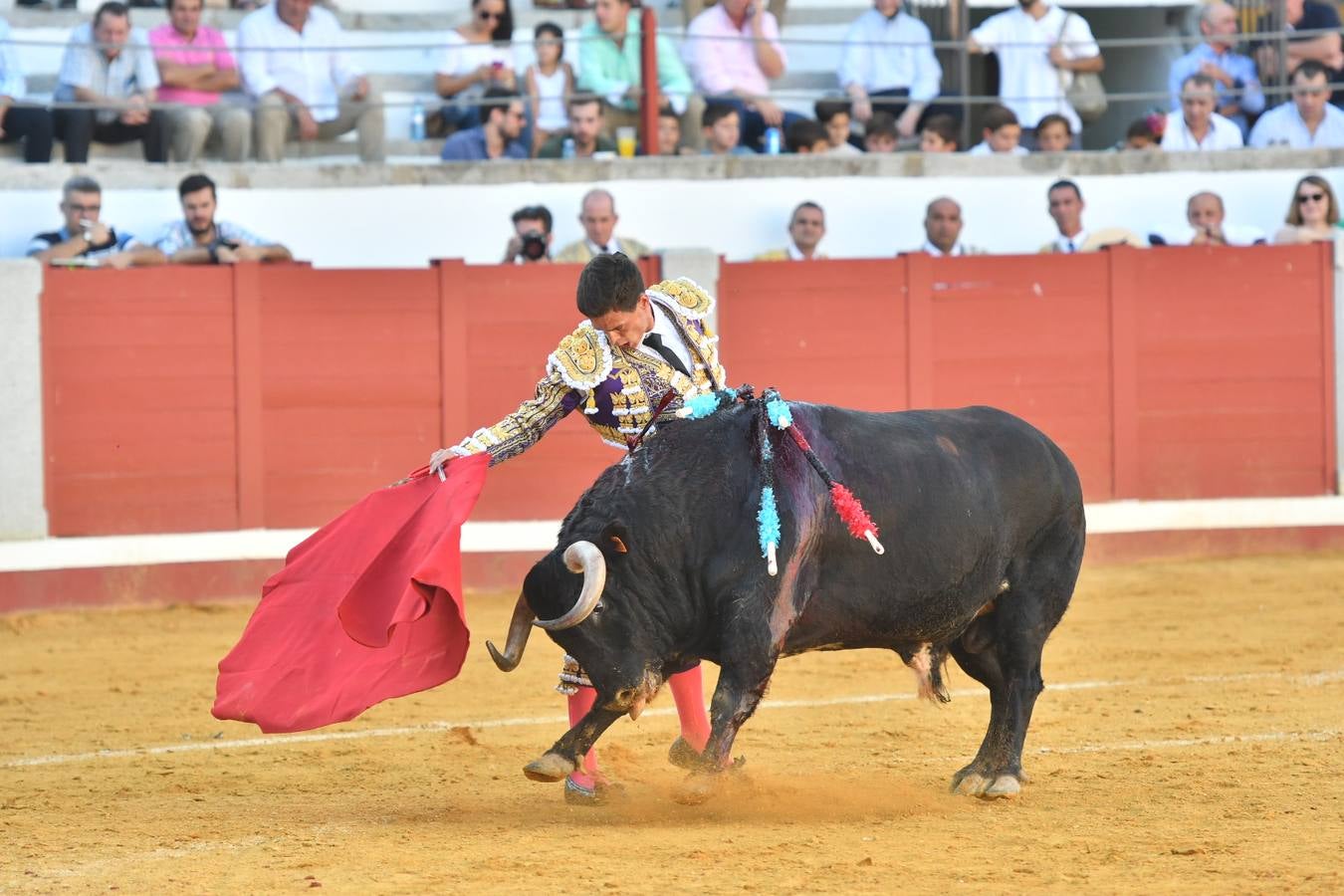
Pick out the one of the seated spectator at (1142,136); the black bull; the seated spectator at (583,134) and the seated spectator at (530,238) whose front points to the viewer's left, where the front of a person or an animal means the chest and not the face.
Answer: the black bull

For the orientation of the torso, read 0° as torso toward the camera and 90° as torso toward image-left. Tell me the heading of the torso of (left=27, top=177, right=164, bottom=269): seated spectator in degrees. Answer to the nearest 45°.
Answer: approximately 0°

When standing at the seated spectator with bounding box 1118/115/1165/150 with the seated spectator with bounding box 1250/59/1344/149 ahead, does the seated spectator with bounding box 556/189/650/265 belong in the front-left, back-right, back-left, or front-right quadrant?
back-right

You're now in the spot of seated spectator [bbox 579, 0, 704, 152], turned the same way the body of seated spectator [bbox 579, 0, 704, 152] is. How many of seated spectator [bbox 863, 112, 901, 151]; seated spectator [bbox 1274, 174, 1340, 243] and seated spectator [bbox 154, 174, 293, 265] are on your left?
2

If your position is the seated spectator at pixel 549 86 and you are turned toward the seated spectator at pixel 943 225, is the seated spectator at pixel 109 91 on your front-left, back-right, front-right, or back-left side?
back-right

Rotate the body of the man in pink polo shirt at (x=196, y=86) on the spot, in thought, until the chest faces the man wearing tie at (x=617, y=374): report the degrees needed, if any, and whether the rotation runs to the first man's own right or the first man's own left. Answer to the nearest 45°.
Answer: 0° — they already face them

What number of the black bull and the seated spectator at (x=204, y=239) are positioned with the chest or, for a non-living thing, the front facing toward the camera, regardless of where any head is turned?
1
